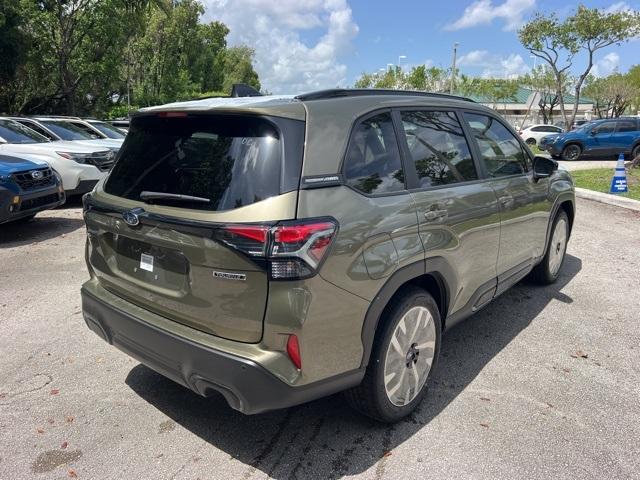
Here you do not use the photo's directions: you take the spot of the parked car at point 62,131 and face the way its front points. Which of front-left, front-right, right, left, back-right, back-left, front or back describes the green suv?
front-right

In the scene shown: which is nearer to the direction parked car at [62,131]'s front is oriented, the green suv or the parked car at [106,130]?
the green suv

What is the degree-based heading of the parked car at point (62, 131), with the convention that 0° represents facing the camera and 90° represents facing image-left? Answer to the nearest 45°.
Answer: approximately 315°

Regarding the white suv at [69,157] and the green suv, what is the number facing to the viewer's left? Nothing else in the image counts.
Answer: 0

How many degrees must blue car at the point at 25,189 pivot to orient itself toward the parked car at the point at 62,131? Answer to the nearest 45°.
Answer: approximately 135° to its left

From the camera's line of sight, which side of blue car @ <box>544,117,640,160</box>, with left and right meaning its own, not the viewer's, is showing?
left

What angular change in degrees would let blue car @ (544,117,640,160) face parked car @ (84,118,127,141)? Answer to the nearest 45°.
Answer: approximately 45° to its left

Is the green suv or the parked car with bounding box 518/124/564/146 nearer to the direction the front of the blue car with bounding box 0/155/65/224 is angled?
the green suv

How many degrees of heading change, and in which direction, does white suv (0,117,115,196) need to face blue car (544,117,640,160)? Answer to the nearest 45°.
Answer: approximately 45° to its left

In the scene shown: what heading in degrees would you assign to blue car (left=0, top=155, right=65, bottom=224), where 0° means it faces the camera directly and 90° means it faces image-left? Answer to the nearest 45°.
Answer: approximately 315°

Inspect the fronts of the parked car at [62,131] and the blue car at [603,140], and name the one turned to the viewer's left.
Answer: the blue car

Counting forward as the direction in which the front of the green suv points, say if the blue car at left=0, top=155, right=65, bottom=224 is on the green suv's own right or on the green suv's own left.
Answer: on the green suv's own left

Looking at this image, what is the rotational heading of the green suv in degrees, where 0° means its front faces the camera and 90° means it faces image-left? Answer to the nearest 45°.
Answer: approximately 225°

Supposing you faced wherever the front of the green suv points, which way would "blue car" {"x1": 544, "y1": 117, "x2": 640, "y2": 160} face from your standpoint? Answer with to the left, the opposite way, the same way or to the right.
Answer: to the left
